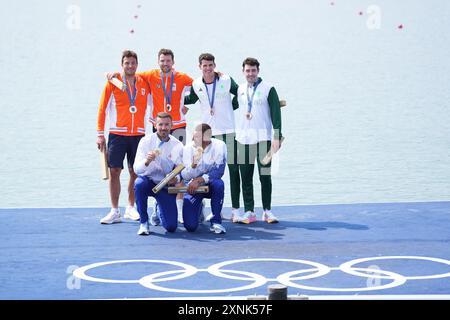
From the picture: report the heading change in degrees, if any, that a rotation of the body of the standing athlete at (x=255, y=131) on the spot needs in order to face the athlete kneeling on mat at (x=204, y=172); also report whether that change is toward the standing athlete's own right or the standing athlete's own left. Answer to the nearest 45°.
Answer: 0° — they already face them

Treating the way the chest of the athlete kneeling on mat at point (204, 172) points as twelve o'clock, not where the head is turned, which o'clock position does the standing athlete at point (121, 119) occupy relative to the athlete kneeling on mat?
The standing athlete is roughly at 4 o'clock from the athlete kneeling on mat.

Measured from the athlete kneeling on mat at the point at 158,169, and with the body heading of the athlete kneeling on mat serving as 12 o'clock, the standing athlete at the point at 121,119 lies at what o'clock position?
The standing athlete is roughly at 5 o'clock from the athlete kneeling on mat.

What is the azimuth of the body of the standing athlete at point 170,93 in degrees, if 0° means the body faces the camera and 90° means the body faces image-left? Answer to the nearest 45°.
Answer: approximately 0°

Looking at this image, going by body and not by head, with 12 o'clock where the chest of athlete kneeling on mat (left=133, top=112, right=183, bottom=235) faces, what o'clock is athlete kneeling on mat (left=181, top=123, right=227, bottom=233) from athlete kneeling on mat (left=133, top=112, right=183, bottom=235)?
athlete kneeling on mat (left=181, top=123, right=227, bottom=233) is roughly at 9 o'clock from athlete kneeling on mat (left=133, top=112, right=183, bottom=235).

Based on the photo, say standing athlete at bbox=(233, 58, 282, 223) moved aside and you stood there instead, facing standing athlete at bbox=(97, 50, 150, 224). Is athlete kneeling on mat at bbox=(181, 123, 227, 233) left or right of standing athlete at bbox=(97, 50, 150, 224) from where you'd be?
left

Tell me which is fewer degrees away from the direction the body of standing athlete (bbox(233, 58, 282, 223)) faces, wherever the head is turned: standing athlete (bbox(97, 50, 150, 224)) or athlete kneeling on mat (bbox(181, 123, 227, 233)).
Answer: the athlete kneeling on mat

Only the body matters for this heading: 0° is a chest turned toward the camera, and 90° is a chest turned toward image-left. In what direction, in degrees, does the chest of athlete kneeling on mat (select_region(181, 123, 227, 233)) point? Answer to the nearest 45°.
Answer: approximately 0°

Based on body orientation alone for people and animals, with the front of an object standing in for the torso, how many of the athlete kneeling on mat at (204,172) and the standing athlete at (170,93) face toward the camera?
2

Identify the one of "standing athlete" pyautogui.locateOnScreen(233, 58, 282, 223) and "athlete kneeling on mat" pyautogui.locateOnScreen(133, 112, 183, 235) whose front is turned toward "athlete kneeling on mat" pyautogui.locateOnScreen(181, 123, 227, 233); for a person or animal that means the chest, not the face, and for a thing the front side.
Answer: the standing athlete

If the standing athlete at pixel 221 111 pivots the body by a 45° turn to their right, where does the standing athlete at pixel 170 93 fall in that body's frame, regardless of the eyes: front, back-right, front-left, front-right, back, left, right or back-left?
front-right
